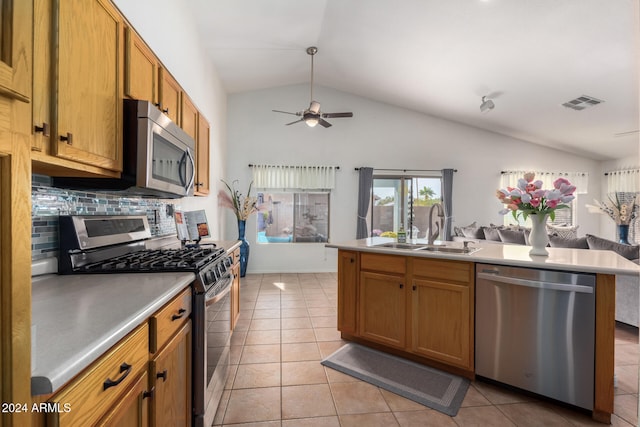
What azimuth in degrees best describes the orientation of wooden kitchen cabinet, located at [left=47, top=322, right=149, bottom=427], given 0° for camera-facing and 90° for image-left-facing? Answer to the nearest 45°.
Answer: approximately 315°

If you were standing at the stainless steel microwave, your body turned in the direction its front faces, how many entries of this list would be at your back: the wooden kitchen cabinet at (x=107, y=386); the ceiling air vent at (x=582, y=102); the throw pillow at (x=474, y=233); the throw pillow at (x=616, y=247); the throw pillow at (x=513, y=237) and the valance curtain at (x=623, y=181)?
0

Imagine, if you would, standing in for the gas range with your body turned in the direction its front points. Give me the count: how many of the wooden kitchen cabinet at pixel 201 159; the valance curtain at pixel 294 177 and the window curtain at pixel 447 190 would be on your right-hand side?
0

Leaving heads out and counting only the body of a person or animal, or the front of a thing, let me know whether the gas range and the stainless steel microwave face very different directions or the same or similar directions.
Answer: same or similar directions

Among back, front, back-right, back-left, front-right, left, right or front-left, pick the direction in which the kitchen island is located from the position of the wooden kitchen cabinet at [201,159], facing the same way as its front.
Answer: front-right

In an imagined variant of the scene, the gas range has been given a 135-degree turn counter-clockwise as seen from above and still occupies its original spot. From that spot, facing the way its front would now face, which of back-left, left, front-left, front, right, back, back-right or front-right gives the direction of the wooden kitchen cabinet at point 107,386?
back

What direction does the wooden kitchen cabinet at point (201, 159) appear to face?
to the viewer's right

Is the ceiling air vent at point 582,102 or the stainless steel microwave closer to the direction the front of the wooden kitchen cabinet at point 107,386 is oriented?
the ceiling air vent

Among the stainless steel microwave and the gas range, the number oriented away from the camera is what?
0

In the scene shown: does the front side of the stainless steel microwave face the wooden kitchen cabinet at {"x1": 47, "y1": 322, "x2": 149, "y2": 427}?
no

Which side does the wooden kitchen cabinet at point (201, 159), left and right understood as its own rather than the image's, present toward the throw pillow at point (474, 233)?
front

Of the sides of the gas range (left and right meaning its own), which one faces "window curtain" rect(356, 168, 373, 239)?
left

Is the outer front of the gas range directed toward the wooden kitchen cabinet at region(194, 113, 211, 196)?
no

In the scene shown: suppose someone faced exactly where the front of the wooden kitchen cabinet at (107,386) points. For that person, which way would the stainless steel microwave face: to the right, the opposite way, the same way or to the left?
the same way

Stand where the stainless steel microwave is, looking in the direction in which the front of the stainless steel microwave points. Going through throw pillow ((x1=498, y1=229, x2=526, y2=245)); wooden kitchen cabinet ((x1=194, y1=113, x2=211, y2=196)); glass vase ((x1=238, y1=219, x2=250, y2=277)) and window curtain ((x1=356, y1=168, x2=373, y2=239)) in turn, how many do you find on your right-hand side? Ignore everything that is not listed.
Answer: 0
